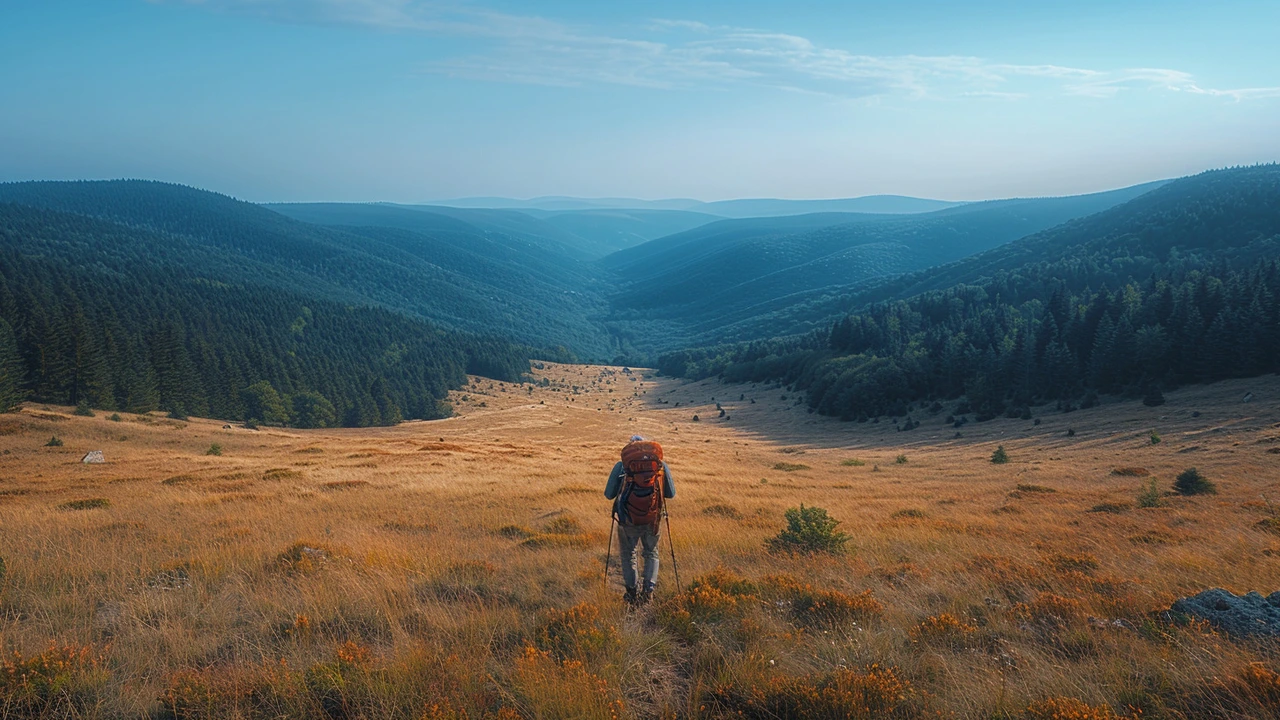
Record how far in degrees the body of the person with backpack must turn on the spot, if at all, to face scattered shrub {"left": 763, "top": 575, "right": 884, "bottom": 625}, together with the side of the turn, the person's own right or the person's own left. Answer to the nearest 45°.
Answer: approximately 135° to the person's own right

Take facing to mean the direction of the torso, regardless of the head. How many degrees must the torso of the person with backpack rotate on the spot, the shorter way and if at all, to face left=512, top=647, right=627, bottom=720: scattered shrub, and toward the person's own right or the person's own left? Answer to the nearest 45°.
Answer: approximately 180°

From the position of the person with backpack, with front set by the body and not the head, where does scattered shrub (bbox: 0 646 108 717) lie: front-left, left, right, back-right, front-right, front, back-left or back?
back-left

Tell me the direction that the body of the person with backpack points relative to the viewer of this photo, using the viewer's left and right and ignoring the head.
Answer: facing away from the viewer

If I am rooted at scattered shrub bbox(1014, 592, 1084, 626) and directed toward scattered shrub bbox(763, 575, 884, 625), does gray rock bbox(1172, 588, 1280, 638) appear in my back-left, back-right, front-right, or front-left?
back-left

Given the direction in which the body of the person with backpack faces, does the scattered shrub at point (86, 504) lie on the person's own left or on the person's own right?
on the person's own left

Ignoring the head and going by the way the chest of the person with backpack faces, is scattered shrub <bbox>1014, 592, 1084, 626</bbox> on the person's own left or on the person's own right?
on the person's own right

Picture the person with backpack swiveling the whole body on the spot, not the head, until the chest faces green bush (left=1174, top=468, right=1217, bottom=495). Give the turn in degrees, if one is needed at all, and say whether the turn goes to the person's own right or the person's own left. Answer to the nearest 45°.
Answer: approximately 45° to the person's own right

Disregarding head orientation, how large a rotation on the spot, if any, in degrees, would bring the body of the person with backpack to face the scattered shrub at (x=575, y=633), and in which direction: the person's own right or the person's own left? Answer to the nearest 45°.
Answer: approximately 180°

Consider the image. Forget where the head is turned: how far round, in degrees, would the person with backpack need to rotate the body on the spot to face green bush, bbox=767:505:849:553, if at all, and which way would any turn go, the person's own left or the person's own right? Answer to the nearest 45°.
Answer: approximately 45° to the person's own right
